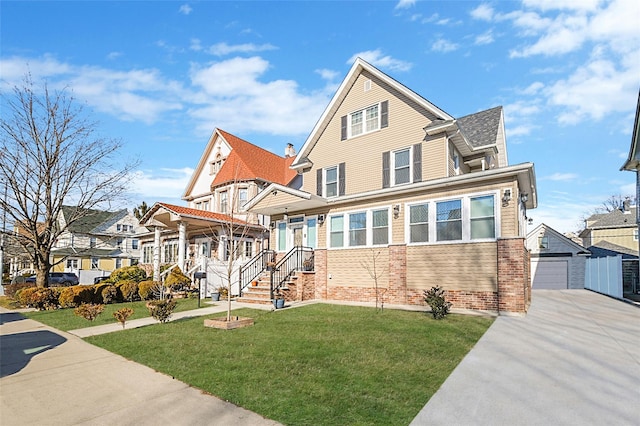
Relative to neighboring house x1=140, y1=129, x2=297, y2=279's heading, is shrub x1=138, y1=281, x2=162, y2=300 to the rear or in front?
in front

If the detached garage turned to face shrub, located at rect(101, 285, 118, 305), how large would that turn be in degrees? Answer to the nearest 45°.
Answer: approximately 45° to its right

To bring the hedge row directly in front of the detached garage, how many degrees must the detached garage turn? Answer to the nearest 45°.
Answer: approximately 45° to its right

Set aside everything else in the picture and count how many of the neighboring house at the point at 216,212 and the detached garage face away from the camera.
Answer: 0

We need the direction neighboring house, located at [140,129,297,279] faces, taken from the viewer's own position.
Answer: facing the viewer and to the left of the viewer

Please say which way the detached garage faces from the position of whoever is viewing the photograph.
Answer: facing the viewer

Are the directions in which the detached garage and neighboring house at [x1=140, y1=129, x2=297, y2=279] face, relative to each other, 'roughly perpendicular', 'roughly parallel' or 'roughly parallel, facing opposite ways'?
roughly parallel

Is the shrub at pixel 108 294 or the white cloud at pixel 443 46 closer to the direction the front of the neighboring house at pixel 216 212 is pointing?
the shrub
